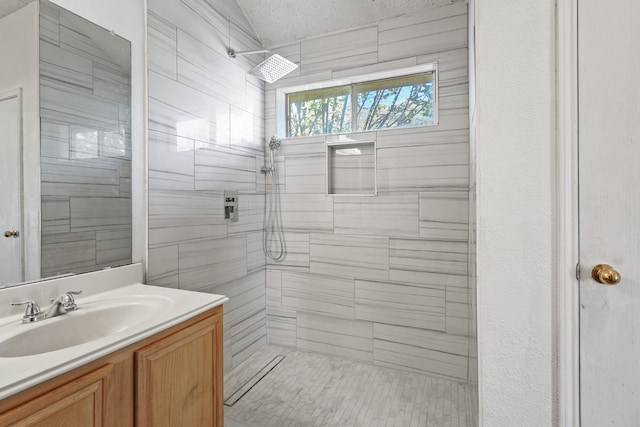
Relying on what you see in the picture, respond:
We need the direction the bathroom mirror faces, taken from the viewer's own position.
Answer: facing the viewer and to the right of the viewer

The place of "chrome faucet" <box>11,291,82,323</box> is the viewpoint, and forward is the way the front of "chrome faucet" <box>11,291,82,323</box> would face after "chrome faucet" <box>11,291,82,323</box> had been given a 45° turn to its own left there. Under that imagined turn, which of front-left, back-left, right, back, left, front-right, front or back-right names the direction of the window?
front

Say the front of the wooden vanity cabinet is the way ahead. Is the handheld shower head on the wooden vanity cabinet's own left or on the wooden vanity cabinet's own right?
on the wooden vanity cabinet's own left

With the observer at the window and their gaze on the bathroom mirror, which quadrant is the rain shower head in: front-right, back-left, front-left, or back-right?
front-right

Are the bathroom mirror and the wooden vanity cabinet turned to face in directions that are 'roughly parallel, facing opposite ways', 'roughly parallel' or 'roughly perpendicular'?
roughly parallel

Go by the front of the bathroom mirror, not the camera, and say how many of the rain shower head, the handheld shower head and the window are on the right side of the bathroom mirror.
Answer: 0

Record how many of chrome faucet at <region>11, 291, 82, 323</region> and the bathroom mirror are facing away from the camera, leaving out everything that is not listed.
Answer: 0

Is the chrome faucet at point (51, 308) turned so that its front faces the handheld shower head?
no

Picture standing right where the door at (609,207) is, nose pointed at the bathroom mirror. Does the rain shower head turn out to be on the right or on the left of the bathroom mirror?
right

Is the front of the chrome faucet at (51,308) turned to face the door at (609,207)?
yes

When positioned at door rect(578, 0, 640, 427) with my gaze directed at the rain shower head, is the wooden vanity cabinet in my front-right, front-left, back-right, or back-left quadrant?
front-left

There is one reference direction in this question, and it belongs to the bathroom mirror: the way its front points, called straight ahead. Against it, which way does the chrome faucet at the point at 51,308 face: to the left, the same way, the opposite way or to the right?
the same way

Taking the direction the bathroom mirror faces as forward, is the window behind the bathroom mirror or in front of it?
in front
